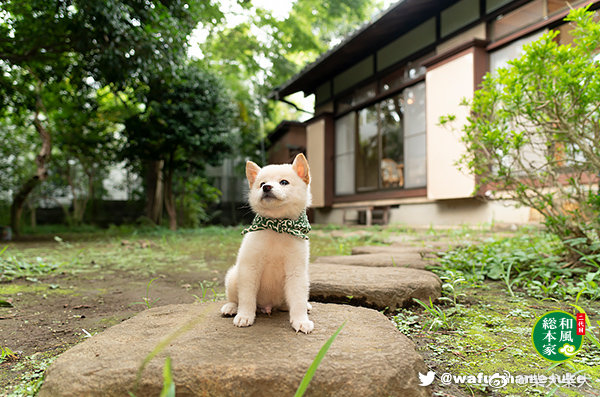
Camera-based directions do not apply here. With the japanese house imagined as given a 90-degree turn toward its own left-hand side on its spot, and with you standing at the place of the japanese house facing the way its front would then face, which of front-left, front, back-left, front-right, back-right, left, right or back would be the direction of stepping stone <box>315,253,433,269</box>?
front-right

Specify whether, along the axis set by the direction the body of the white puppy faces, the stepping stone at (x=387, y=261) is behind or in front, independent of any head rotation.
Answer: behind

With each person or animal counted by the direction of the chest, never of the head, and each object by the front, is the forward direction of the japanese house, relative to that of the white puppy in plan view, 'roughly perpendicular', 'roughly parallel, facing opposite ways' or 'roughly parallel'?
roughly perpendicular

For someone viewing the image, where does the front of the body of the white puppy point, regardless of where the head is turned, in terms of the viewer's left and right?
facing the viewer

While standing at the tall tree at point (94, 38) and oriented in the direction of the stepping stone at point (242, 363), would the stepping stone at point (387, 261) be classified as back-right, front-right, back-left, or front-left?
front-left

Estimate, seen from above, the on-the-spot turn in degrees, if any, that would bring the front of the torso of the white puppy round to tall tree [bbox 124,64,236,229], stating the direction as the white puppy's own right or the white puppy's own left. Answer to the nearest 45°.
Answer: approximately 180°

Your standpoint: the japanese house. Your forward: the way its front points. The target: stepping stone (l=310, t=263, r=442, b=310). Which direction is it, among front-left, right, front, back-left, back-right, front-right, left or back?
front-left

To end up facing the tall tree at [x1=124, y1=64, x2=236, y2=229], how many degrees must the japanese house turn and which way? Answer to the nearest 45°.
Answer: approximately 45° to its right

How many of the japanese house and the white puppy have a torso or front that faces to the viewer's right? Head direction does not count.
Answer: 0

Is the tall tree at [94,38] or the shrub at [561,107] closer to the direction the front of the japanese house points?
the tall tree

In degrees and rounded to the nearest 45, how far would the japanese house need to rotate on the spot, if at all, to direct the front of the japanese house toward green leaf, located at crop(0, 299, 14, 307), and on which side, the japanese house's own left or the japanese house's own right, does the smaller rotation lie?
approximately 45° to the japanese house's own left

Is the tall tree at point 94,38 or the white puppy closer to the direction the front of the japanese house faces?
the tall tree

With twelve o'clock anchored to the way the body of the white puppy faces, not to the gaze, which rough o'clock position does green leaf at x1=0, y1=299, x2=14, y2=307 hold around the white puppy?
The green leaf is roughly at 4 o'clock from the white puppy.

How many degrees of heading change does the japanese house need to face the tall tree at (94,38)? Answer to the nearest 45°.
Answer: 0° — it already faces it

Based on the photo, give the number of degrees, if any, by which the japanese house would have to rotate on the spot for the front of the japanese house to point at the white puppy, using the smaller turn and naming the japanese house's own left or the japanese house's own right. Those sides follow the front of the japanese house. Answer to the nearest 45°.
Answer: approximately 45° to the japanese house's own left

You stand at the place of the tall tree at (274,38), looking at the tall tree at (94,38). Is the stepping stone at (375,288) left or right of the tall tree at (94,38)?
left

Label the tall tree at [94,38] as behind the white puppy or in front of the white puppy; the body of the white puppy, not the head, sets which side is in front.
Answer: behind

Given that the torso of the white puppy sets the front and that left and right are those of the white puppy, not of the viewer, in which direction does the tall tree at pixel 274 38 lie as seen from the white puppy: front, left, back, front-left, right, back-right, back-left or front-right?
back
